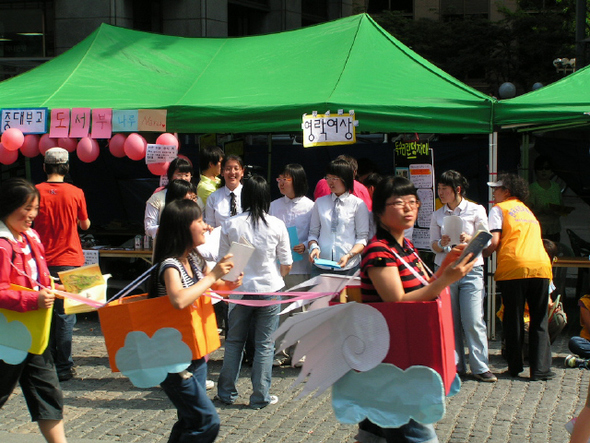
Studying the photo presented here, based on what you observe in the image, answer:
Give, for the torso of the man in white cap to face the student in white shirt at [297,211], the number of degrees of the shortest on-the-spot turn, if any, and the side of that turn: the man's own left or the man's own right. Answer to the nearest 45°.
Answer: approximately 90° to the man's own right

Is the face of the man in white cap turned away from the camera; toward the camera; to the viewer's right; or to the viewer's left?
away from the camera

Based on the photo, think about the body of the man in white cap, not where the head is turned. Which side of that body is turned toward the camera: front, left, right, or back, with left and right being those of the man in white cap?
back

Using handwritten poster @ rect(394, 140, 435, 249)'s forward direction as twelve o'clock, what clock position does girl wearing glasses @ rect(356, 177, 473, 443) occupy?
The girl wearing glasses is roughly at 12 o'clock from the handwritten poster.

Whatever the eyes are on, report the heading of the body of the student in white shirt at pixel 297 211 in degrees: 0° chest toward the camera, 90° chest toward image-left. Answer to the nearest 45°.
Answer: approximately 45°

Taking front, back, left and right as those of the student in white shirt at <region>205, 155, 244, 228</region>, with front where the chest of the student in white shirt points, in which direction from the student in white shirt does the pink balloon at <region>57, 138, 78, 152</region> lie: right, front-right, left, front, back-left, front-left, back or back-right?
back-right

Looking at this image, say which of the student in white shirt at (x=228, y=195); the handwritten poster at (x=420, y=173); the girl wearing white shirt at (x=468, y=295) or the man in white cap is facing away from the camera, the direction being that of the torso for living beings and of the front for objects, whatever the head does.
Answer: the man in white cap

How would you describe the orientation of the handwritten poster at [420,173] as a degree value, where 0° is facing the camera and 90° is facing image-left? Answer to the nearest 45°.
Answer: approximately 0°

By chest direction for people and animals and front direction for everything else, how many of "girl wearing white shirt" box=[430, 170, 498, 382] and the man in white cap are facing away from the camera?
1

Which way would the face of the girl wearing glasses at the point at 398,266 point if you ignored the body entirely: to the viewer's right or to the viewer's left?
to the viewer's right

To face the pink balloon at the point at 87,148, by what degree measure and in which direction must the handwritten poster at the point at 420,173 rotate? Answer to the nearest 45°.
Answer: approximately 90° to its right

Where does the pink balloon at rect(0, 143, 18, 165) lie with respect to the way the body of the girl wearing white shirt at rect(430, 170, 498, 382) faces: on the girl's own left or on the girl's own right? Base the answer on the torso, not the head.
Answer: on the girl's own right

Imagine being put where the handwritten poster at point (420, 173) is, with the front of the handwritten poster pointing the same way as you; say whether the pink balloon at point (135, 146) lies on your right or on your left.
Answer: on your right
